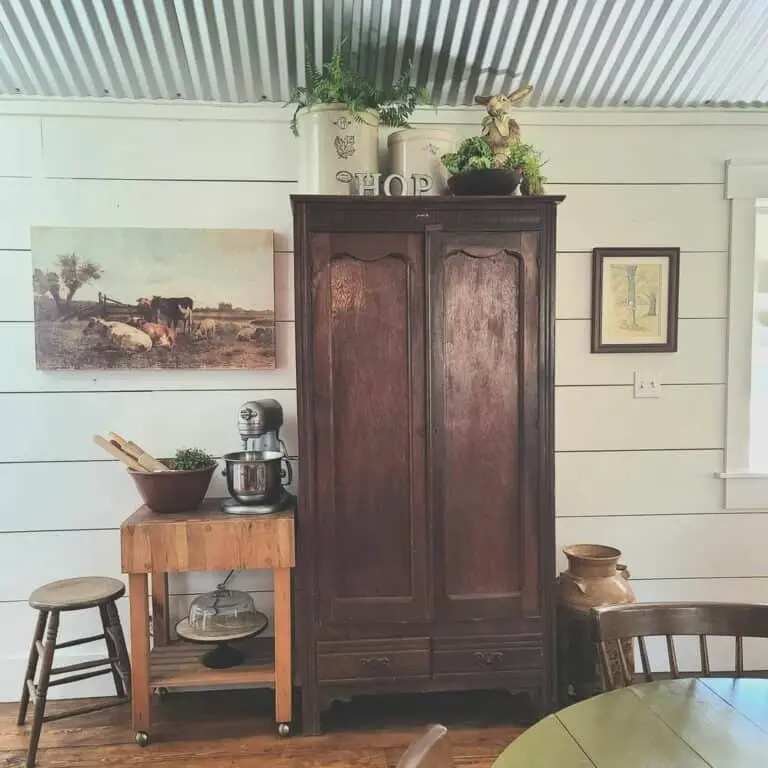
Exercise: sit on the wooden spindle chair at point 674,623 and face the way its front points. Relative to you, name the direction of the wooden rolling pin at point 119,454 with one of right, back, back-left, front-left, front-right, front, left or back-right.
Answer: right

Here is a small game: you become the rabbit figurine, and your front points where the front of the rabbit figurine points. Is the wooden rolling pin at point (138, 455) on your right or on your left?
on your right

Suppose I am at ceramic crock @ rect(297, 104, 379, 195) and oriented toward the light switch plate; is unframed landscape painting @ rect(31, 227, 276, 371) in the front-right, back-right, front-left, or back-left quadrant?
back-left

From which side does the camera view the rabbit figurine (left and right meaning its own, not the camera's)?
front

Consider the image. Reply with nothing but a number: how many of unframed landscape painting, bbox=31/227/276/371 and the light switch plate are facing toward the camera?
2

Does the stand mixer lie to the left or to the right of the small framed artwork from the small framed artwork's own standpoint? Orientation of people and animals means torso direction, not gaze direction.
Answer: on its right

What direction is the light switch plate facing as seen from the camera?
toward the camera

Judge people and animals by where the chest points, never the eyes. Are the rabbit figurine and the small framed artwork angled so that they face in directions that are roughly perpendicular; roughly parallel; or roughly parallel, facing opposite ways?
roughly parallel

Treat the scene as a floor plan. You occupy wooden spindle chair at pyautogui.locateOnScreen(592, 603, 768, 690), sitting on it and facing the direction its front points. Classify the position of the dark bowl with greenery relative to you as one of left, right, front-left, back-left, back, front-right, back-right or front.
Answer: right

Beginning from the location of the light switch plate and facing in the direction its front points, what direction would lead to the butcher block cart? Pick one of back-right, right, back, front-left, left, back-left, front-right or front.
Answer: front-right

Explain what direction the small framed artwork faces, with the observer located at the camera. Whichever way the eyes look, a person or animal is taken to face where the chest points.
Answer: facing the viewer
